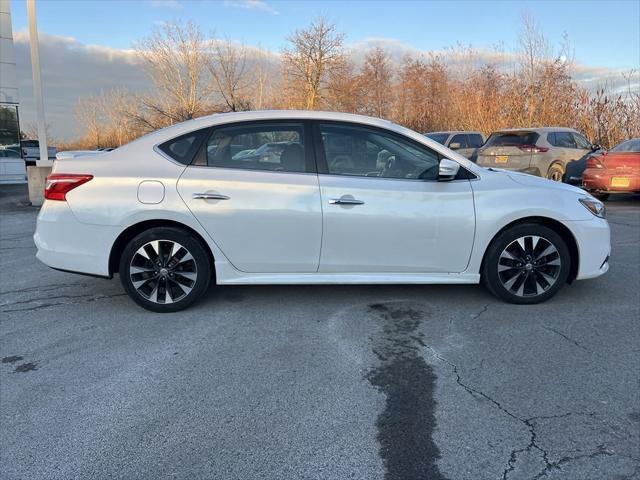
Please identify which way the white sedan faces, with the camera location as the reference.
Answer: facing to the right of the viewer

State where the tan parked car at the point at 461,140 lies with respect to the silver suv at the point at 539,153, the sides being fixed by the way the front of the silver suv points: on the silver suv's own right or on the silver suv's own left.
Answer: on the silver suv's own left

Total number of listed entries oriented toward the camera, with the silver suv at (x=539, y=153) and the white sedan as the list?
0

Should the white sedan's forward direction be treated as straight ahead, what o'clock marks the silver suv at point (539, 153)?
The silver suv is roughly at 10 o'clock from the white sedan.

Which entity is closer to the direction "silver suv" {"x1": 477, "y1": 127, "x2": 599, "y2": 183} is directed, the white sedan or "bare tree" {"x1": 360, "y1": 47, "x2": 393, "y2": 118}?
the bare tree

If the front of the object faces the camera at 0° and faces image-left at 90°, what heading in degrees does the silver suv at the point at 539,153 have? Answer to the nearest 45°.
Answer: approximately 225°

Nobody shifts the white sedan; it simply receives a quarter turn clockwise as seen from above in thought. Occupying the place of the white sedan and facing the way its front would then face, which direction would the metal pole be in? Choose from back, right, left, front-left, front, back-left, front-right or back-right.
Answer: back-right

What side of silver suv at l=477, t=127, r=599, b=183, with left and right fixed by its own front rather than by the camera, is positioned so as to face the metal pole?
back

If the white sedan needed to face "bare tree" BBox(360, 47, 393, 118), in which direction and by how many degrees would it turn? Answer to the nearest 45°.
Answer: approximately 90° to its left
